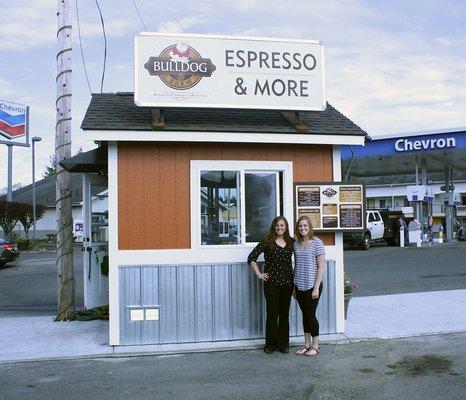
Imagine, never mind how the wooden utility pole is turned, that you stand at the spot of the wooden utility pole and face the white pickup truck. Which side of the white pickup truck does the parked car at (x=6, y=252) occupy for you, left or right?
left

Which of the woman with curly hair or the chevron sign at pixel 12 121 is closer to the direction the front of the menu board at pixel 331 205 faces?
the woman with curly hair

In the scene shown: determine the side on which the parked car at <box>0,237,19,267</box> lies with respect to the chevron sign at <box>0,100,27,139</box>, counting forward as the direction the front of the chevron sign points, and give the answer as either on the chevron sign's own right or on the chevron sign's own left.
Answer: on the chevron sign's own right

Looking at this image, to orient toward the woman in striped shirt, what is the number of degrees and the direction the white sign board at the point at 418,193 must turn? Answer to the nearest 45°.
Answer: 0° — it already faces them

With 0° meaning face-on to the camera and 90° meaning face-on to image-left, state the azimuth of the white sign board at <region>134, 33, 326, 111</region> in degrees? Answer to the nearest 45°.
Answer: approximately 0°

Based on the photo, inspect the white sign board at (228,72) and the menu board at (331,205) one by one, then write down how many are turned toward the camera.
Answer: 2

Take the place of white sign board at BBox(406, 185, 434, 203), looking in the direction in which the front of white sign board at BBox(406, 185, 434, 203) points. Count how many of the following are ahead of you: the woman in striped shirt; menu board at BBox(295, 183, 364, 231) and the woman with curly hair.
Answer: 3

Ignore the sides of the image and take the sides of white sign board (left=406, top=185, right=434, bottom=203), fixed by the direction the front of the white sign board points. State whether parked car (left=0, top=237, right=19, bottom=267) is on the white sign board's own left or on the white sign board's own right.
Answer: on the white sign board's own right

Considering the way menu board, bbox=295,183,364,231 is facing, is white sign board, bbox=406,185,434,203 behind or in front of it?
behind
